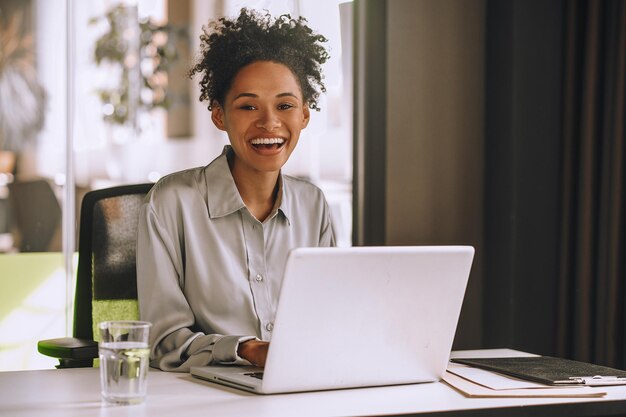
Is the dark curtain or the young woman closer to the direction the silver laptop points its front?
the young woman

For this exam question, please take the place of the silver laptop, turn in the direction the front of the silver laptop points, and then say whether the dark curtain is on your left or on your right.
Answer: on your right

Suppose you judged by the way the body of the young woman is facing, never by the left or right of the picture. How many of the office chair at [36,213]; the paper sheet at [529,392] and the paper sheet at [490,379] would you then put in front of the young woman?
2

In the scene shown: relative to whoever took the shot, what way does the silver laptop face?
facing away from the viewer and to the left of the viewer

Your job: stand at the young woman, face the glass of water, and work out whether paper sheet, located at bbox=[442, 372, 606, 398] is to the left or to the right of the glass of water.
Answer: left

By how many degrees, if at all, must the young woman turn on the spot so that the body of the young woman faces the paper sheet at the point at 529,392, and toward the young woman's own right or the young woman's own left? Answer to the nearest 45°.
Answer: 0° — they already face it

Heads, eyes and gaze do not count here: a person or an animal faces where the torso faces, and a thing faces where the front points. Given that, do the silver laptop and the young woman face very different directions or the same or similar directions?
very different directions

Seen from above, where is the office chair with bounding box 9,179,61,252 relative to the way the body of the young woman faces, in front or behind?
behind

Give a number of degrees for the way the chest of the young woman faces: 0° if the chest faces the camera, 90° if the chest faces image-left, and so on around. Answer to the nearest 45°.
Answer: approximately 315°
